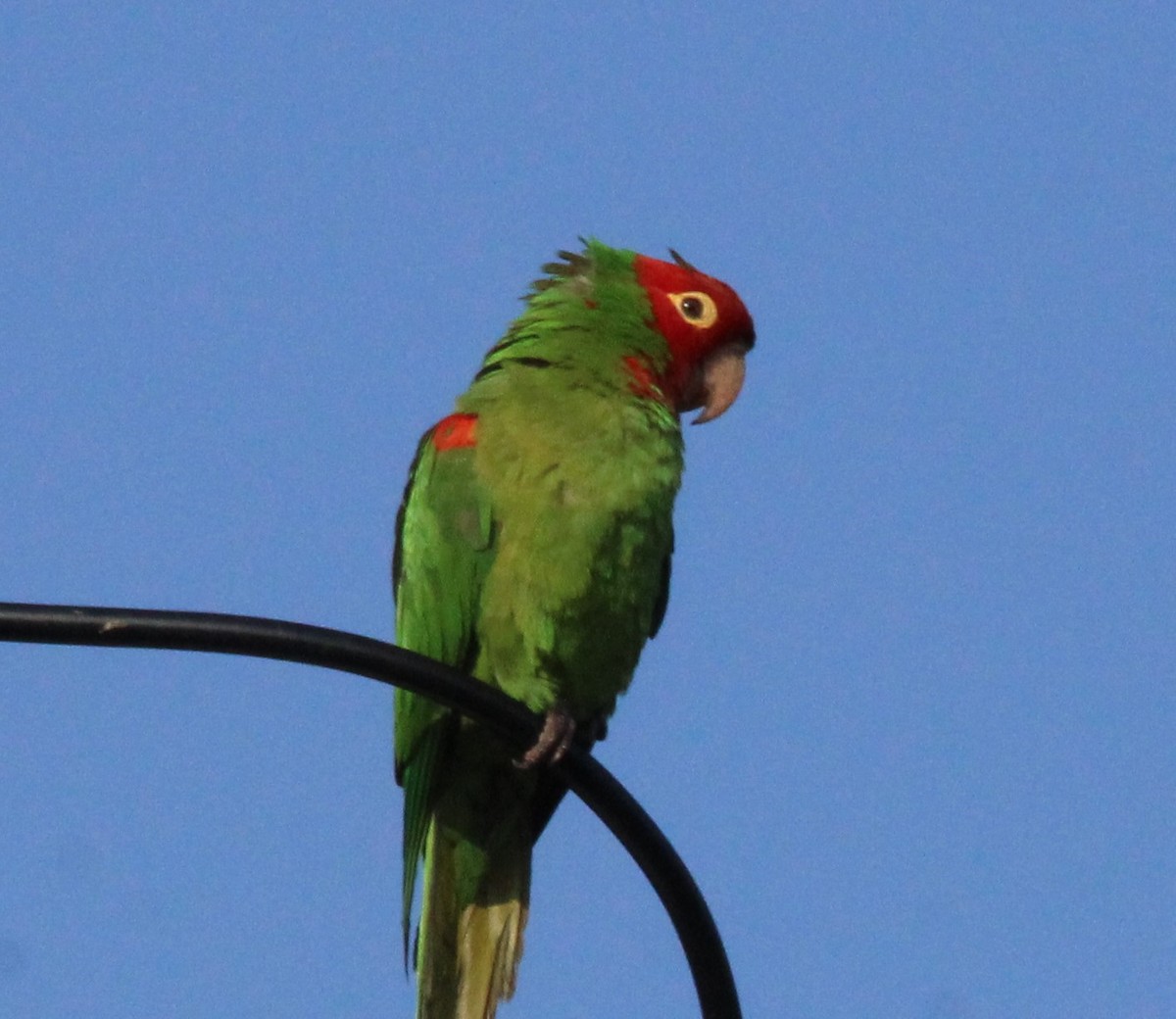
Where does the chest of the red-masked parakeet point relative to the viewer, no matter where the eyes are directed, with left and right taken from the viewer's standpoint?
facing the viewer and to the right of the viewer
